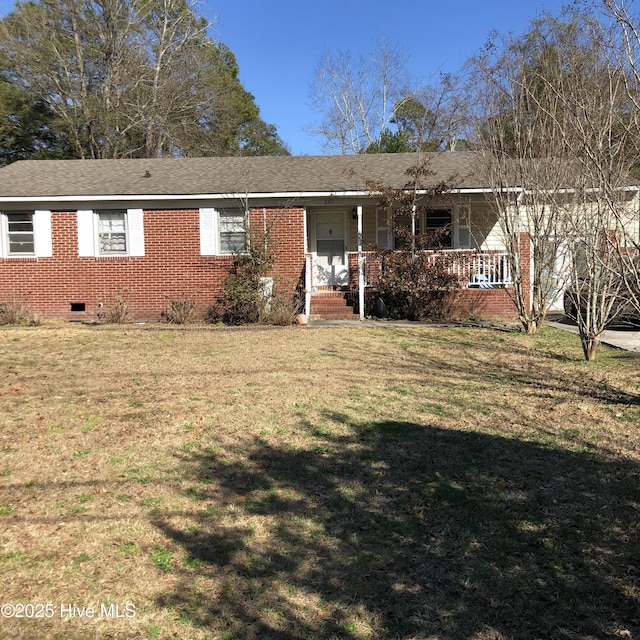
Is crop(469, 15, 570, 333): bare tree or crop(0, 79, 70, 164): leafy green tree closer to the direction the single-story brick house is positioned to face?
the bare tree

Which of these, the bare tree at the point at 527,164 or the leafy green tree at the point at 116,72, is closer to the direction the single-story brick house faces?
the bare tree

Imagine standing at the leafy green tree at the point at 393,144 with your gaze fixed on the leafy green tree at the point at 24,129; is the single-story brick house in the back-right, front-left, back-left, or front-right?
front-left

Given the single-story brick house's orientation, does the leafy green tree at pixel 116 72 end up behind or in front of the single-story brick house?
behind

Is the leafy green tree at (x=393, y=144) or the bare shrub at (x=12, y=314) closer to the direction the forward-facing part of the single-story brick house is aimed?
the bare shrub

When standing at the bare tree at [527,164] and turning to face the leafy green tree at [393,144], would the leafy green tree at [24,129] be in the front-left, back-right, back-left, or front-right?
front-left

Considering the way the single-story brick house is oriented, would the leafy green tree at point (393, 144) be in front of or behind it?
behind

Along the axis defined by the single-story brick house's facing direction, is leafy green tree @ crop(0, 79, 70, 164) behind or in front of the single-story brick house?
behind

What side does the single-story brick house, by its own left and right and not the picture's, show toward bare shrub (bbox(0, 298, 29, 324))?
right

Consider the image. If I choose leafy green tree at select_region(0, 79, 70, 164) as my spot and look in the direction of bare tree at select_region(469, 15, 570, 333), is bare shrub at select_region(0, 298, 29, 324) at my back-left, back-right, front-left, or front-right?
front-right

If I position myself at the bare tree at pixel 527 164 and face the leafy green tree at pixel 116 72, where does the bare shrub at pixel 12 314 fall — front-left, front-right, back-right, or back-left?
front-left

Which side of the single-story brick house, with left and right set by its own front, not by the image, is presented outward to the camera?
front

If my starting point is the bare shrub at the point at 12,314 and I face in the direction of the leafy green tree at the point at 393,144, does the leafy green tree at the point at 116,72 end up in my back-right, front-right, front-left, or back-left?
front-left
